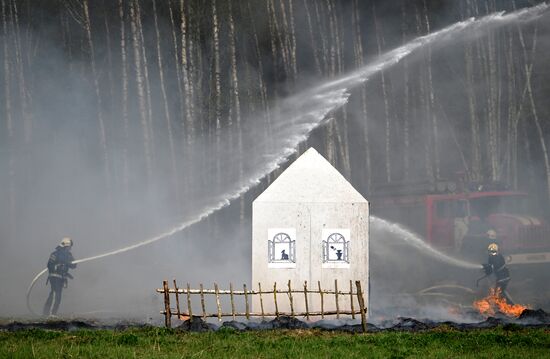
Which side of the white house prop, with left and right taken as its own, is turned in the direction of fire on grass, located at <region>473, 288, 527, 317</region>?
left

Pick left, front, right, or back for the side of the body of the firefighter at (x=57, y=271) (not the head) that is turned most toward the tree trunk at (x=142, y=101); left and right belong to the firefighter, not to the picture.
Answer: left

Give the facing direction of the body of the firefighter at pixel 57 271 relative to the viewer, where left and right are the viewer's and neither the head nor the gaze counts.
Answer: facing to the right of the viewer

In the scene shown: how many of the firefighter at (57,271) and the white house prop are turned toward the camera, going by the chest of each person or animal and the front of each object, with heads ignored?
1

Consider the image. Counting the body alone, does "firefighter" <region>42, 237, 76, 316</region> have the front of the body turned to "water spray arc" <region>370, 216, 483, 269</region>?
yes

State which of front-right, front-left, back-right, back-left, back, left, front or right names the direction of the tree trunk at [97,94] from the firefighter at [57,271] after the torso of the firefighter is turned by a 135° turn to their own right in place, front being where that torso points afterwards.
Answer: back-right

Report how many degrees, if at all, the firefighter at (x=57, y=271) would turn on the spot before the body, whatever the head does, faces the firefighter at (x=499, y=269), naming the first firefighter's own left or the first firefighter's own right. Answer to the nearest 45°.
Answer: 0° — they already face them

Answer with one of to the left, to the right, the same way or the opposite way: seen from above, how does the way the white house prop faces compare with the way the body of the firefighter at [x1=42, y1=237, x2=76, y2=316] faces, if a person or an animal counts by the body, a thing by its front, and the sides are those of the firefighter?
to the right

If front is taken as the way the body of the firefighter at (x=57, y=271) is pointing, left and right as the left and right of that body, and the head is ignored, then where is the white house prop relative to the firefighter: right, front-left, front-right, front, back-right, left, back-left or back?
front-right

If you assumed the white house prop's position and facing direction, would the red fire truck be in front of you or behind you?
behind

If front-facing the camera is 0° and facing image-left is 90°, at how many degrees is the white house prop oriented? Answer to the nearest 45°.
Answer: approximately 0°

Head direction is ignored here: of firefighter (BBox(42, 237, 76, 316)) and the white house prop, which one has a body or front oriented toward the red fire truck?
the firefighter
